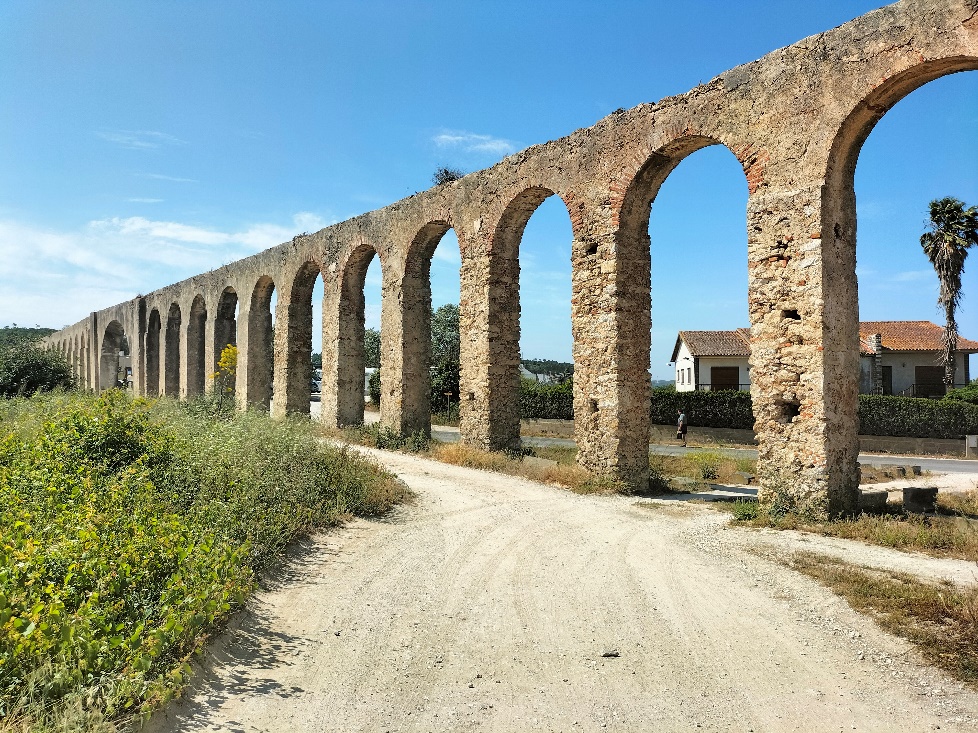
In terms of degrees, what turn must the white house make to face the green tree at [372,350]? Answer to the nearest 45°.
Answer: approximately 90° to its right

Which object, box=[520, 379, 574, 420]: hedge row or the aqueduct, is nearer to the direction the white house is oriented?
the aqueduct

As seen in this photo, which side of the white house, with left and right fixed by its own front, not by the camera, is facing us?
front

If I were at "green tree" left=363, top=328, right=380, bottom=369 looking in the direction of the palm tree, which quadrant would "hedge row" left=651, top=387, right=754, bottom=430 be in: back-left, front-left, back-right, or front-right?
front-right

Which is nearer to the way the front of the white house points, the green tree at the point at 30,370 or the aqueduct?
the aqueduct

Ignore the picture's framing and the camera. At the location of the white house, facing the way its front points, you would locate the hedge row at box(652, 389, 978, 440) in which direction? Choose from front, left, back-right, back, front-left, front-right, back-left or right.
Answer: front
